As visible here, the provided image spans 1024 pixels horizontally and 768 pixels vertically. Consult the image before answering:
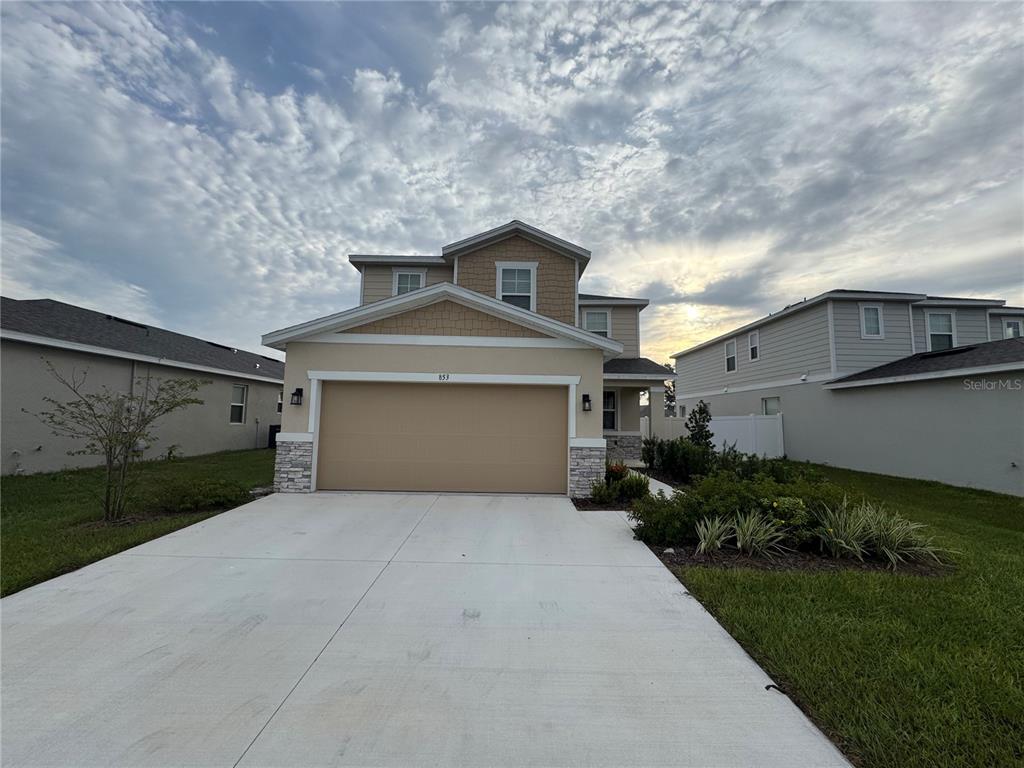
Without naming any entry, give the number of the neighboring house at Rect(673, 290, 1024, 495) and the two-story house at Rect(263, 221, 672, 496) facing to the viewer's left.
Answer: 0

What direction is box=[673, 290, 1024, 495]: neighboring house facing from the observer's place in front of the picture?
facing the viewer and to the right of the viewer

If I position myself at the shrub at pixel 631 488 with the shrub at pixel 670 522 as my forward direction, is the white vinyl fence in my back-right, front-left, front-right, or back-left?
back-left

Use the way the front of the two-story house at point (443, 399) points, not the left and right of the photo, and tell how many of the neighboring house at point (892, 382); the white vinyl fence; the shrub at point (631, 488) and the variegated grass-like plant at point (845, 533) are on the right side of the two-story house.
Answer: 0

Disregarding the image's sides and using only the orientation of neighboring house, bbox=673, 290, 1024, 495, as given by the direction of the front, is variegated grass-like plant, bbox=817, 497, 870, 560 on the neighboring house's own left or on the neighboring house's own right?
on the neighboring house's own right

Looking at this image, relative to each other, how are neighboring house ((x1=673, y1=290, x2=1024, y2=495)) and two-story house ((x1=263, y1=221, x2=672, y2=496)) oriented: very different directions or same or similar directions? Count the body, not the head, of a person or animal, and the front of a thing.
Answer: same or similar directions

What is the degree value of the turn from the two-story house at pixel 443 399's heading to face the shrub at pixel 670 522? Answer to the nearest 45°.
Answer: approximately 45° to its left

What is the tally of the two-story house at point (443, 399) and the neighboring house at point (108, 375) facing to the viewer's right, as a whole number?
0

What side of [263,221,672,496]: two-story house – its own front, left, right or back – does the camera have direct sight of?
front

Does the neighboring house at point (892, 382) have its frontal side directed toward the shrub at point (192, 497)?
no

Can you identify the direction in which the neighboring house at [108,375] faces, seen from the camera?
facing the viewer and to the left of the viewer

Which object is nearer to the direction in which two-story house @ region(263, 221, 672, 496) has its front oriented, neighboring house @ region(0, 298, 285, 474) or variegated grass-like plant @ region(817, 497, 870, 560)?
the variegated grass-like plant

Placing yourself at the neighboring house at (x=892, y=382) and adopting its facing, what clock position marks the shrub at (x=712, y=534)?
The shrub is roughly at 2 o'clock from the neighboring house.

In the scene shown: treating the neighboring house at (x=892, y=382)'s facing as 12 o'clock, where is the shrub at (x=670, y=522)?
The shrub is roughly at 2 o'clock from the neighboring house.

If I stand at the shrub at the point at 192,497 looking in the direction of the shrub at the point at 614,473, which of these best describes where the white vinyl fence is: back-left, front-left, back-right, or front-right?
front-left

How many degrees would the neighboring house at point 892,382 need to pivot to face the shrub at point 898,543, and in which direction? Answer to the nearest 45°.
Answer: approximately 45° to its right

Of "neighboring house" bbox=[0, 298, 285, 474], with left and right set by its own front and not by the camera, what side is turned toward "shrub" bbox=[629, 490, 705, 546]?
left
